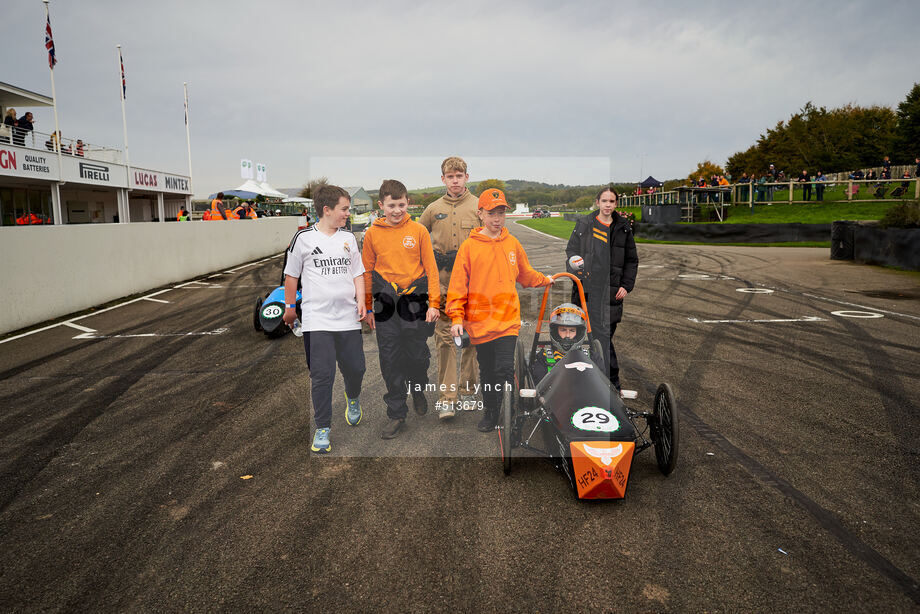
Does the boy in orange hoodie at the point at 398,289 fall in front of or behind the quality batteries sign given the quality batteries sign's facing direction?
in front

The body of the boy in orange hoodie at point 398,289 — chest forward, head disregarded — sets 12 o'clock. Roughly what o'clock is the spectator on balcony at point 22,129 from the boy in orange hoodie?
The spectator on balcony is roughly at 5 o'clock from the boy in orange hoodie.

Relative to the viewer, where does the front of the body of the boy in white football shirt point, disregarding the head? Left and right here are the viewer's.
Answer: facing the viewer

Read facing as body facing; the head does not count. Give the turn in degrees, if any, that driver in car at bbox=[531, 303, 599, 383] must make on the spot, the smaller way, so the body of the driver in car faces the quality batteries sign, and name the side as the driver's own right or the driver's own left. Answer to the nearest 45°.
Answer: approximately 135° to the driver's own right

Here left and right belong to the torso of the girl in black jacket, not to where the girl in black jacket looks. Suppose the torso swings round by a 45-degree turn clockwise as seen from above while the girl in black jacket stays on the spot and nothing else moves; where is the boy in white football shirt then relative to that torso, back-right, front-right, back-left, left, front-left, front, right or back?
front

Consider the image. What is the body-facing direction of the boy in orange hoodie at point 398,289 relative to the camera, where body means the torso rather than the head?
toward the camera

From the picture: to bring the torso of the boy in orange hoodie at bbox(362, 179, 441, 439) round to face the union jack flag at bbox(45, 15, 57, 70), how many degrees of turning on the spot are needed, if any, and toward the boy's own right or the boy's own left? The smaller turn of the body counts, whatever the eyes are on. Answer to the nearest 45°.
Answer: approximately 135° to the boy's own right

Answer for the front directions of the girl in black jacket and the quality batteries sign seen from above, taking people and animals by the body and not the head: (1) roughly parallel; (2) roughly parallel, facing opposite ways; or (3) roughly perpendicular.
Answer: roughly perpendicular

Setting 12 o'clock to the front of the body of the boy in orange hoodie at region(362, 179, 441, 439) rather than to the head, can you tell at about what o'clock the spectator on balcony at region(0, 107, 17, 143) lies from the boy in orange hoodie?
The spectator on balcony is roughly at 5 o'clock from the boy in orange hoodie.

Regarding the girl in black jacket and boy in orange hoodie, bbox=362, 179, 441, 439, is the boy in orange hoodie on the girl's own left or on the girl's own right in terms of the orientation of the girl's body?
on the girl's own right

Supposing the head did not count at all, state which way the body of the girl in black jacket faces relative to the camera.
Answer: toward the camera
